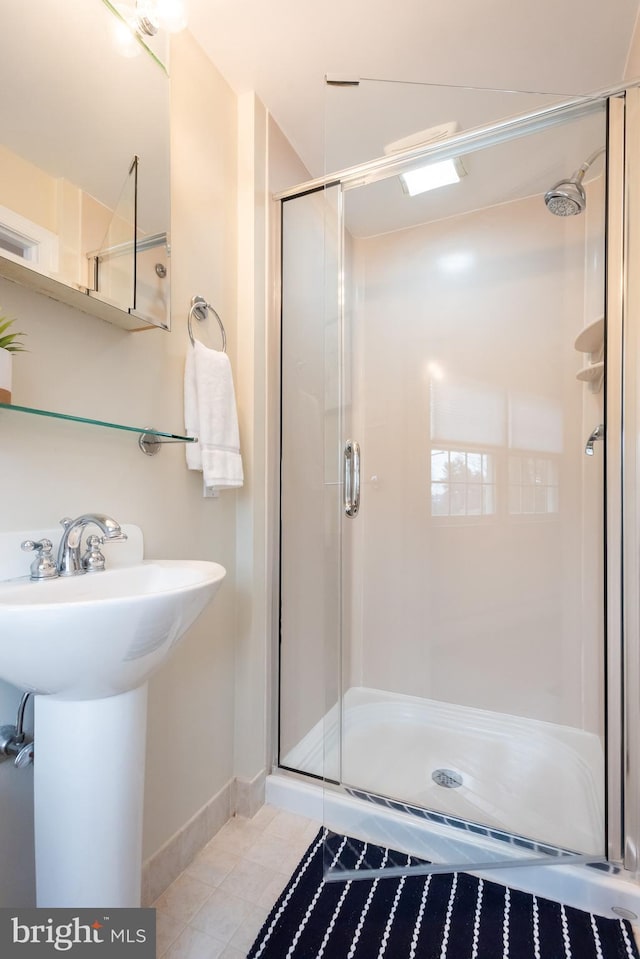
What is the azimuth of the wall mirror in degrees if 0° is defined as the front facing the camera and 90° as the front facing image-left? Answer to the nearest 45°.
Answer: approximately 315°

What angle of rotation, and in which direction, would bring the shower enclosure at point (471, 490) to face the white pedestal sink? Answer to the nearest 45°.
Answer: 0° — it already faces it

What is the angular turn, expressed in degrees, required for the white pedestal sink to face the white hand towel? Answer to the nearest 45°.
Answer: approximately 90° to its left

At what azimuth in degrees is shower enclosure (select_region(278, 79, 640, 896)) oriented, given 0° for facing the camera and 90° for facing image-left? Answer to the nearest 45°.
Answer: approximately 45°

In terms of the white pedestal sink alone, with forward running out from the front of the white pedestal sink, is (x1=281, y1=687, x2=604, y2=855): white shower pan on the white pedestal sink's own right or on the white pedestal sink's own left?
on the white pedestal sink's own left

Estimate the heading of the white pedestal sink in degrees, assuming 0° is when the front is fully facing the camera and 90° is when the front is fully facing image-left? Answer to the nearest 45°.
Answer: approximately 315°
